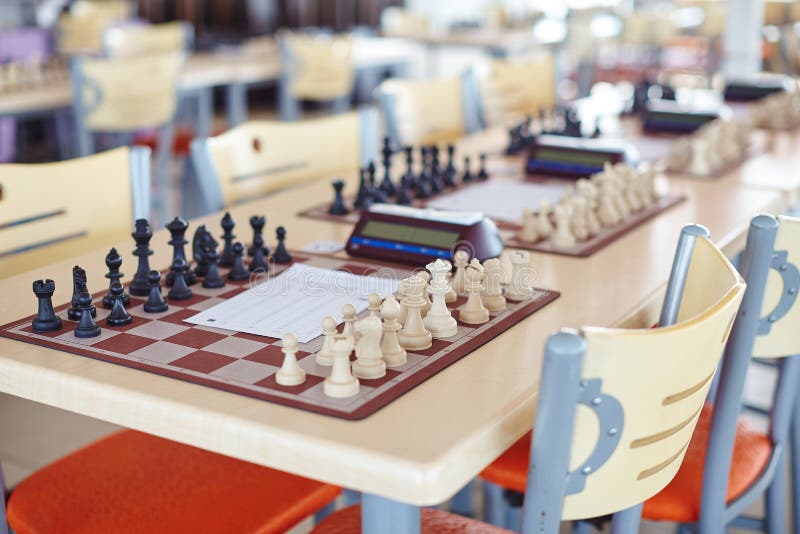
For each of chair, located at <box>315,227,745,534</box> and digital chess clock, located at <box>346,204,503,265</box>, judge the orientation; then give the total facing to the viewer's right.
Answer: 0

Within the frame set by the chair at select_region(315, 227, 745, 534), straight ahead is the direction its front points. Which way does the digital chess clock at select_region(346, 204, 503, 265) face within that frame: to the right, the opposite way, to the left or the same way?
to the left

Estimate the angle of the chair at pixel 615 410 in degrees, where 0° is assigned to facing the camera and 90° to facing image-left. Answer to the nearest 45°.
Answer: approximately 135°

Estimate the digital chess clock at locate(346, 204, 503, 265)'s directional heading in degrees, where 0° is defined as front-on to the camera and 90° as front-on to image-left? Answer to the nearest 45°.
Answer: approximately 45°

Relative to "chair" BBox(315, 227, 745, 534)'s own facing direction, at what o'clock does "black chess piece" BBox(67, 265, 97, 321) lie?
The black chess piece is roughly at 11 o'clock from the chair.

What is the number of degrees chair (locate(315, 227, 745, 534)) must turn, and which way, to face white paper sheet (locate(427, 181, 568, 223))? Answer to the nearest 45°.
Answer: approximately 45° to its right

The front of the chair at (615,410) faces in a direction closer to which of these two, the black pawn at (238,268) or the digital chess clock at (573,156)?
the black pawn

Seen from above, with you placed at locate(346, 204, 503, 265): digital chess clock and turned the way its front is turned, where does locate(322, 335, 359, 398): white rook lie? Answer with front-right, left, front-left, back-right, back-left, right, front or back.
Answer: front-left

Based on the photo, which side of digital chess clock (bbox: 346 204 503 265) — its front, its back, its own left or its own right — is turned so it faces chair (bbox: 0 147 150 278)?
right
